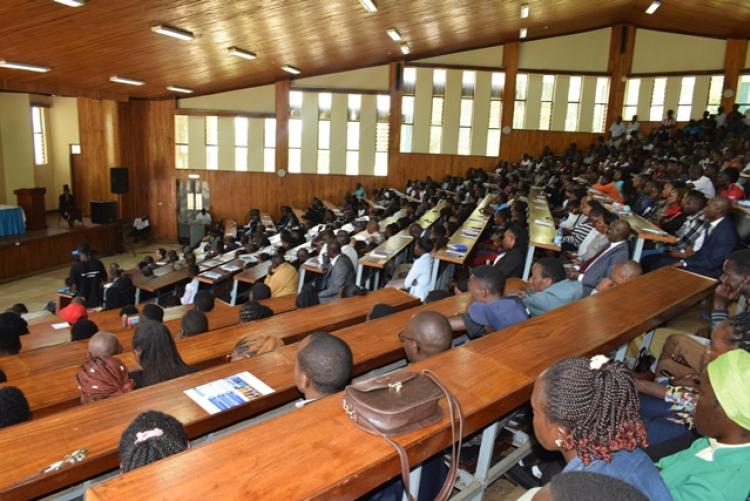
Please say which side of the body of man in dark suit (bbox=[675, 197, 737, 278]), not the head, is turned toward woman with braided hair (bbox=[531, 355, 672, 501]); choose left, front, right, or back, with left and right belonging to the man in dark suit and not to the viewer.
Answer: left

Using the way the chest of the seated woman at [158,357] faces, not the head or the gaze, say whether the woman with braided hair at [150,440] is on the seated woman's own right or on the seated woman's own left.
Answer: on the seated woman's own left

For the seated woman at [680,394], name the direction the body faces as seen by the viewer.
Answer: to the viewer's left

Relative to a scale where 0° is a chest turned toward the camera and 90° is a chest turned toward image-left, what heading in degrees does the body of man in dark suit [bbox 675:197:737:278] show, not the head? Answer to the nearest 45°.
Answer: approximately 90°

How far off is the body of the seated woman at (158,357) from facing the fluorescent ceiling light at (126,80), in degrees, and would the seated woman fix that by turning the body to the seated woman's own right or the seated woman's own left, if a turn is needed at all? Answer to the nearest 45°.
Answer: approximately 45° to the seated woman's own right

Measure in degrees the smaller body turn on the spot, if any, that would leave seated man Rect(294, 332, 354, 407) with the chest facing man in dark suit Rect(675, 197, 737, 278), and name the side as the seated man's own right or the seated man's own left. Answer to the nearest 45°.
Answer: approximately 90° to the seated man's own right

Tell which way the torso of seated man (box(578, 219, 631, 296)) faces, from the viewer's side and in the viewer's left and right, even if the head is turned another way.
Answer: facing to the left of the viewer

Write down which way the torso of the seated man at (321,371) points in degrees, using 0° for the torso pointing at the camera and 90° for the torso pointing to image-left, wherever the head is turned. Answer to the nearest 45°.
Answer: approximately 135°

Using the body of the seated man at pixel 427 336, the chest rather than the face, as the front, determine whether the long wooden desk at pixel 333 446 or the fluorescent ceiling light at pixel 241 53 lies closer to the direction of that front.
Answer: the fluorescent ceiling light

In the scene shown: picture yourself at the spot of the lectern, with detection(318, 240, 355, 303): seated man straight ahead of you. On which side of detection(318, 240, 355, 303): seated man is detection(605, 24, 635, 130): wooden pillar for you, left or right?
left

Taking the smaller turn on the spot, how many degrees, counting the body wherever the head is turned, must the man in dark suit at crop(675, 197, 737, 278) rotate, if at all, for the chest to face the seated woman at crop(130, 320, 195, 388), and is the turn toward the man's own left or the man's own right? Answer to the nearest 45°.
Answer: approximately 45° to the man's own left

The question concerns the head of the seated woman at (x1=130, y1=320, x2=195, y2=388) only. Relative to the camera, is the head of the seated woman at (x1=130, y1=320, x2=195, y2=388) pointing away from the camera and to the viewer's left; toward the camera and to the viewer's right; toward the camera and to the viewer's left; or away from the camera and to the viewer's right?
away from the camera and to the viewer's left
